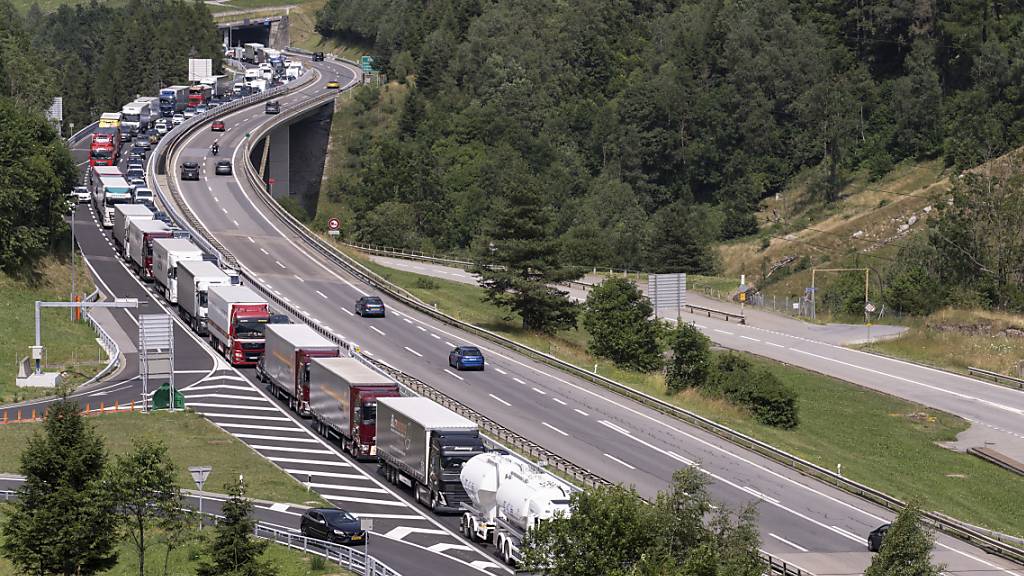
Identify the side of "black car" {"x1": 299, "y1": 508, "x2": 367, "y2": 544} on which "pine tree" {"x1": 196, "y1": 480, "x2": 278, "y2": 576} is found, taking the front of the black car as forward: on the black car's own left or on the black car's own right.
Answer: on the black car's own right

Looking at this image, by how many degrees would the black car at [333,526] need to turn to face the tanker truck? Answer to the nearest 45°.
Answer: approximately 45° to its left

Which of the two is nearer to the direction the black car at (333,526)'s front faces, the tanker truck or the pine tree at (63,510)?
the tanker truck

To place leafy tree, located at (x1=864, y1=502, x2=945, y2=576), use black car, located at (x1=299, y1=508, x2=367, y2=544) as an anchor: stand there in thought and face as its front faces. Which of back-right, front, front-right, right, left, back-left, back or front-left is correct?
front
